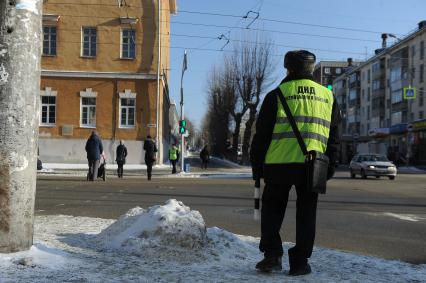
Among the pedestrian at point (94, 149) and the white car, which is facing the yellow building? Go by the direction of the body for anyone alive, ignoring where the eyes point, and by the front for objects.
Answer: the pedestrian

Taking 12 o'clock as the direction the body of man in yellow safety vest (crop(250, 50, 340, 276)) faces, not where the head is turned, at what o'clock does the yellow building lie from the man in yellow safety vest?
The yellow building is roughly at 11 o'clock from the man in yellow safety vest.

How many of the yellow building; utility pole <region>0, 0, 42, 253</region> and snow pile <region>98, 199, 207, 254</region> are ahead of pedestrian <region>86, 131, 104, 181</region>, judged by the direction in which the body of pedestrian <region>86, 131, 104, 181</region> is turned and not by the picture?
1

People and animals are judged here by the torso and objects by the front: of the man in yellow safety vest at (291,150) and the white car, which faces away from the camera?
the man in yellow safety vest

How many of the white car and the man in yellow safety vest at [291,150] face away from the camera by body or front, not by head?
1

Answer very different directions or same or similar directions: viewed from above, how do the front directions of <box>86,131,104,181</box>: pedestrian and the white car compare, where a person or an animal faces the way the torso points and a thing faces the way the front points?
very different directions

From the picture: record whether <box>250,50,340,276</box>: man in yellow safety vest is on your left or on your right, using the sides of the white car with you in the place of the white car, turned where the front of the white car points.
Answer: on your right

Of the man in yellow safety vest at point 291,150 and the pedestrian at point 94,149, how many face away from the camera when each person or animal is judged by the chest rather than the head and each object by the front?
2

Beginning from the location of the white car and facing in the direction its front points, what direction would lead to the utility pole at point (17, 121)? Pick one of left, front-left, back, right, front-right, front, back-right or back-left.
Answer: front-right

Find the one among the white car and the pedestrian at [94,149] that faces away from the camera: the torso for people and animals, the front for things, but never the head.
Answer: the pedestrian

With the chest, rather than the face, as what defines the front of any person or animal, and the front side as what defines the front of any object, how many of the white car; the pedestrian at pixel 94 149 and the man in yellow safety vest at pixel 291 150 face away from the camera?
2

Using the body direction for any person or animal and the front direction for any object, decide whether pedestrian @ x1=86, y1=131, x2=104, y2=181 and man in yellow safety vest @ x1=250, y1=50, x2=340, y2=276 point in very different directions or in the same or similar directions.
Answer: same or similar directions

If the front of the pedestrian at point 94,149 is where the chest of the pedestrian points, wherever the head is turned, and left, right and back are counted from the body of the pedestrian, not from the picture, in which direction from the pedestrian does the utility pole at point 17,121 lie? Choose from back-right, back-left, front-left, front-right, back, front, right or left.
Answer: back

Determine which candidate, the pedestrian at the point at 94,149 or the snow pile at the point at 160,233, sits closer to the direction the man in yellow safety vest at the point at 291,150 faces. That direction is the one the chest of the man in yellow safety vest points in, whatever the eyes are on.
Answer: the pedestrian

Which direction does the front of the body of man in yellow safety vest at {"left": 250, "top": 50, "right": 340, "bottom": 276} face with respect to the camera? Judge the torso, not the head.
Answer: away from the camera

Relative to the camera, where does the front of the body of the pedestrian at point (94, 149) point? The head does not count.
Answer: away from the camera
